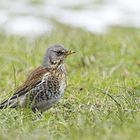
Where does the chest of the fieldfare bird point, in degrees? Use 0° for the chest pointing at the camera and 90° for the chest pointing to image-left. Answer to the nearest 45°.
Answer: approximately 270°
